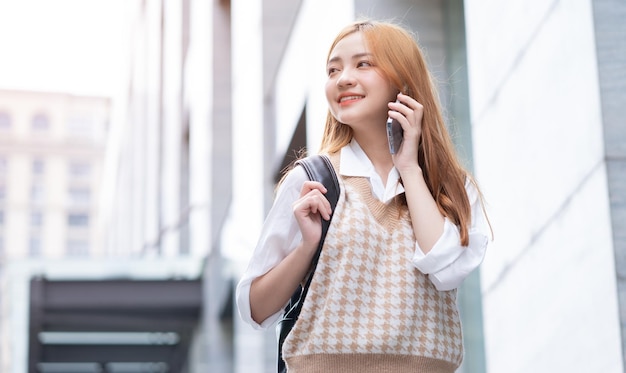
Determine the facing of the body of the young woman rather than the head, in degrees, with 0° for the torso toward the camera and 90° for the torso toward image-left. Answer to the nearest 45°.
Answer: approximately 0°

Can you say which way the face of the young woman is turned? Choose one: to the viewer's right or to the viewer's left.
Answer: to the viewer's left
